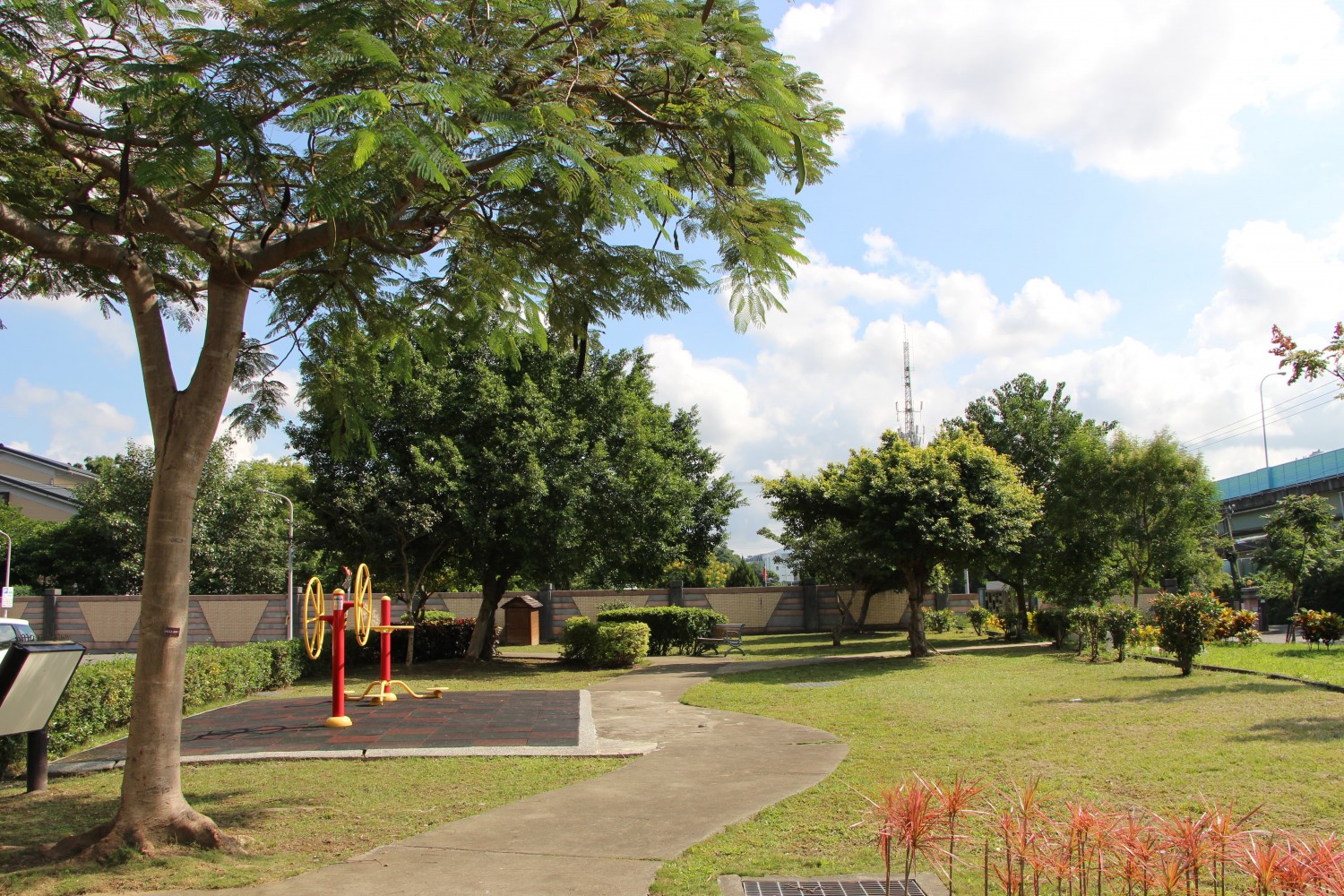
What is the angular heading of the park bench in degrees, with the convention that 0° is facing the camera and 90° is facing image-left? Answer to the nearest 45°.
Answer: approximately 45°

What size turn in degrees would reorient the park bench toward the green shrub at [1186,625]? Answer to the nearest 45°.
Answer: approximately 90° to its left

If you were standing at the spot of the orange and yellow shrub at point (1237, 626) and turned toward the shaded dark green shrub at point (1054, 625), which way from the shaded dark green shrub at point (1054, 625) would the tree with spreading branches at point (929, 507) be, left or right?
left

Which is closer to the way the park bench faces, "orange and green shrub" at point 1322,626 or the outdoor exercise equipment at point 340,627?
the outdoor exercise equipment

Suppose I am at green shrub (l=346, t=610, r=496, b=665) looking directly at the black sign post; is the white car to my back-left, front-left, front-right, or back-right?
front-right

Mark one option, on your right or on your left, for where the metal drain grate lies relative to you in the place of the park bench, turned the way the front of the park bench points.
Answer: on your left

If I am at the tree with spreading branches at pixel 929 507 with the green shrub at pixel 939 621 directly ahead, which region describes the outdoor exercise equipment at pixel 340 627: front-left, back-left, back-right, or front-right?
back-left

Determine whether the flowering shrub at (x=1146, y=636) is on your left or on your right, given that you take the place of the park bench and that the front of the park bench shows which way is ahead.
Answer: on your left

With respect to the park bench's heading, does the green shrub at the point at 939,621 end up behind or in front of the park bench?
behind

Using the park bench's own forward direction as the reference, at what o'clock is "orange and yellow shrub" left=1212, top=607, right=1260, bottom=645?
The orange and yellow shrub is roughly at 8 o'clock from the park bench.

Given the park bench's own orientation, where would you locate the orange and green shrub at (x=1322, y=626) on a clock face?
The orange and green shrub is roughly at 8 o'clock from the park bench.

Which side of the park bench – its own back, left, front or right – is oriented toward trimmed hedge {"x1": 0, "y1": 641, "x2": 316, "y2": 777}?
front
